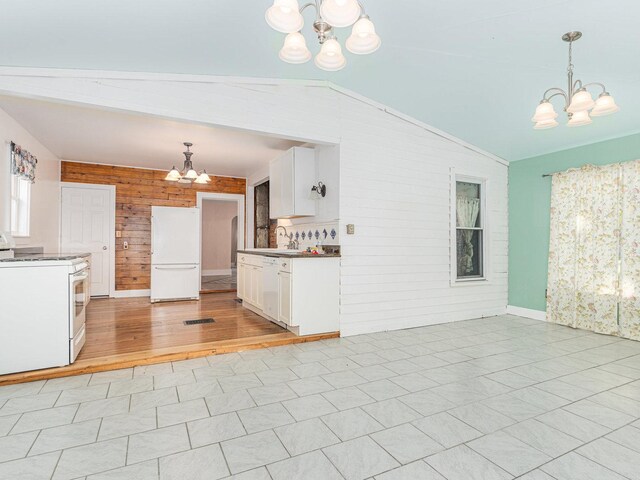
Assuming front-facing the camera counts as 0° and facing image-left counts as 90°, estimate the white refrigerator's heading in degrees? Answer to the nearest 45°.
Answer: approximately 0°

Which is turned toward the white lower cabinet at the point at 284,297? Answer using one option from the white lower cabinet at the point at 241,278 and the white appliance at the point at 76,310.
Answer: the white appliance

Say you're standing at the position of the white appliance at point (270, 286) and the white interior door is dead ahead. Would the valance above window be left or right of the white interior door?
left

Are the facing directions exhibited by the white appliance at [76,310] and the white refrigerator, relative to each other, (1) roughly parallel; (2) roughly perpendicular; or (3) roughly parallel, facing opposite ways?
roughly perpendicular

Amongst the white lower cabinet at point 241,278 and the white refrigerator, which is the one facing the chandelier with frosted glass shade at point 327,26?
the white refrigerator

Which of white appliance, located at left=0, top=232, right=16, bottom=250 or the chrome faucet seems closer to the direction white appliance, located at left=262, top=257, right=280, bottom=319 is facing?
the white appliance

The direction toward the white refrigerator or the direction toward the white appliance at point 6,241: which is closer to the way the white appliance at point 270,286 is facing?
the white appliance

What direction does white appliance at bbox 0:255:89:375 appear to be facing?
to the viewer's right

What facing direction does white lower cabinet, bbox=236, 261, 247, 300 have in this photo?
to the viewer's left

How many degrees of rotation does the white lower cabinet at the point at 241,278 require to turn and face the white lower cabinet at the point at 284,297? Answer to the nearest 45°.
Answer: approximately 90° to its left
